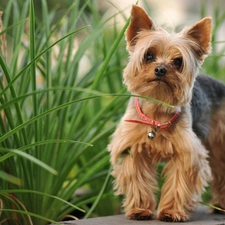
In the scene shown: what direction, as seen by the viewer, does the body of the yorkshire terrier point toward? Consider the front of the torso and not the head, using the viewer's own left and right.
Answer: facing the viewer and to the left of the viewer
